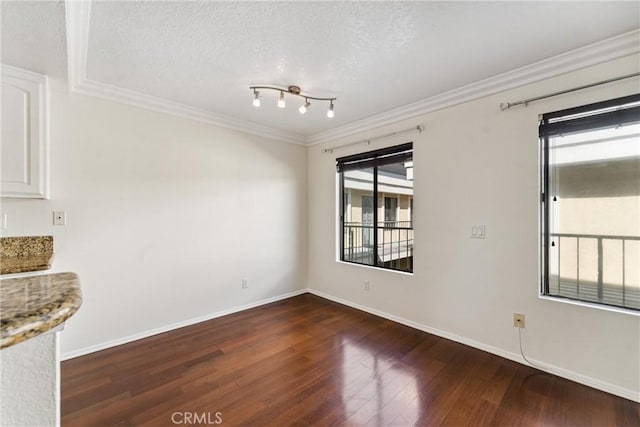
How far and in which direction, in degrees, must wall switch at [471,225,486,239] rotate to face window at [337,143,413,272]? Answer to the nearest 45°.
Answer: approximately 135° to its right

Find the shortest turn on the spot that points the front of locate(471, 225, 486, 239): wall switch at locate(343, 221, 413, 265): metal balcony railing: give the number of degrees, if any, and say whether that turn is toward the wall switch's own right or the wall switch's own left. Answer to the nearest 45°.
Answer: approximately 135° to the wall switch's own right

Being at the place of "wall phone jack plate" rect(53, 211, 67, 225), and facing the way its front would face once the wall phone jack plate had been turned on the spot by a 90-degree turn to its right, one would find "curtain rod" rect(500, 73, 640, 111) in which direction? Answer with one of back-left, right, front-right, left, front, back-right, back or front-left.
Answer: back-left

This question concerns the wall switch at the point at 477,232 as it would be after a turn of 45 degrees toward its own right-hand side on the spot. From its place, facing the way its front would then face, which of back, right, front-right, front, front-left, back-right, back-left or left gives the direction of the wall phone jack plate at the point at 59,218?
front

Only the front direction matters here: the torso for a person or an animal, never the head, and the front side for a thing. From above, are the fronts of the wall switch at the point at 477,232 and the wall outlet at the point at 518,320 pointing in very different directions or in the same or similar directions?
same or similar directions

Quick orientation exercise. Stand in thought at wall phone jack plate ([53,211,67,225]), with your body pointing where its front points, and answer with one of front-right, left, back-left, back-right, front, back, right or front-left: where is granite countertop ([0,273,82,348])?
front

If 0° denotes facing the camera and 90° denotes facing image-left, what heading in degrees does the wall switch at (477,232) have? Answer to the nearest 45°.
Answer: approximately 0°

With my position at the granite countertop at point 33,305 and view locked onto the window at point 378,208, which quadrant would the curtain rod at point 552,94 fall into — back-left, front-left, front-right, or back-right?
front-right

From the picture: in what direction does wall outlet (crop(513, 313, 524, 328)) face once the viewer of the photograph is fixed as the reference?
facing the viewer

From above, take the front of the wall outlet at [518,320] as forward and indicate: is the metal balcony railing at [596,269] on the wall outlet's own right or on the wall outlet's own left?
on the wall outlet's own left

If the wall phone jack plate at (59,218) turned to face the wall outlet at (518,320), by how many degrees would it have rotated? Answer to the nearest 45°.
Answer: approximately 45° to its left

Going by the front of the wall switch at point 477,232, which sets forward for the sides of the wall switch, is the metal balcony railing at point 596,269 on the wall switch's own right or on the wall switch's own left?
on the wall switch's own left

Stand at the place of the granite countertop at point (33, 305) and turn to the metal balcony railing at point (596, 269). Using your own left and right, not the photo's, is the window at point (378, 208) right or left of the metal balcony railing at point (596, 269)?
left

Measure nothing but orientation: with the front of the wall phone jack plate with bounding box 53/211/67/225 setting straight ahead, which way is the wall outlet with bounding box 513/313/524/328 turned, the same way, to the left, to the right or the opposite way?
to the right
